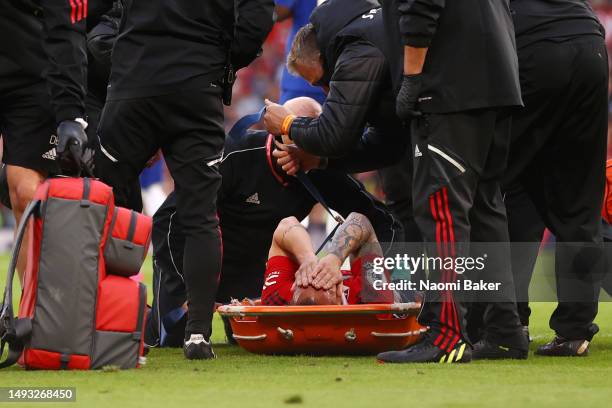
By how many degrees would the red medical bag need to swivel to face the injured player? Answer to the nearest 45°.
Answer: approximately 45° to its left
